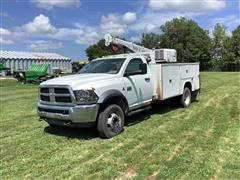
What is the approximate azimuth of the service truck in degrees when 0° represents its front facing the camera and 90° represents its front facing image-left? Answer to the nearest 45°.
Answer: approximately 45°
